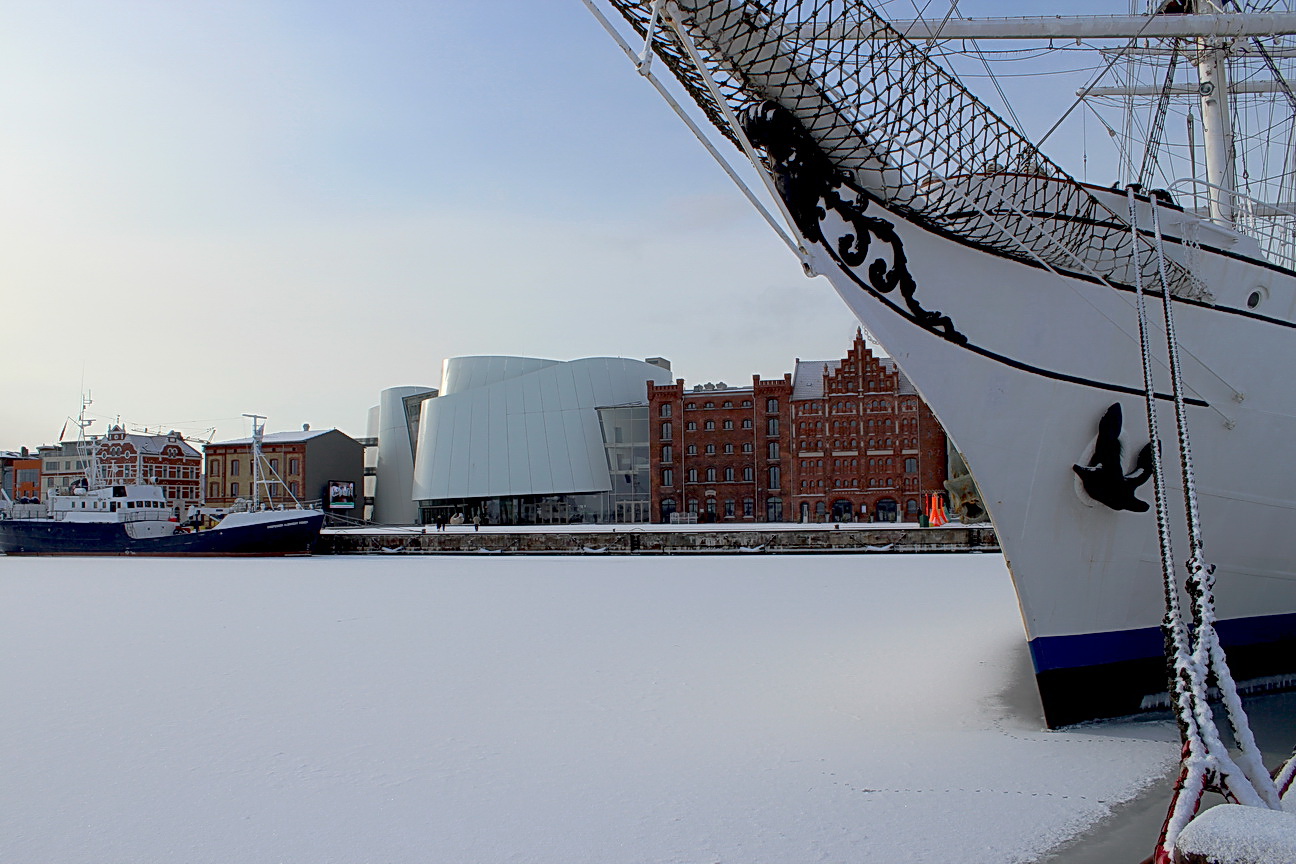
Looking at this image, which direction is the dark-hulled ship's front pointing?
to the viewer's right

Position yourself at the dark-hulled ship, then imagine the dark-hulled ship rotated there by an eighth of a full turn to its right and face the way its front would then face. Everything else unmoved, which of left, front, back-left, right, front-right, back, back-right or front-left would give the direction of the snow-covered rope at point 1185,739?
front-right
